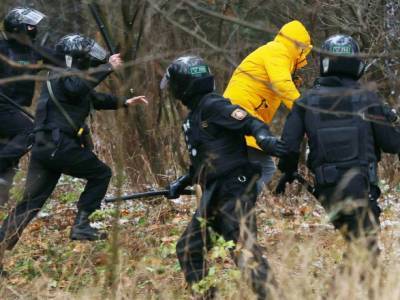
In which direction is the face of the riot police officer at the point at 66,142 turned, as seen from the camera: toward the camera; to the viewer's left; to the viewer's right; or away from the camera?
to the viewer's right

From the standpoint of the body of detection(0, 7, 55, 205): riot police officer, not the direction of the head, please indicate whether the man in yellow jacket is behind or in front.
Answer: in front

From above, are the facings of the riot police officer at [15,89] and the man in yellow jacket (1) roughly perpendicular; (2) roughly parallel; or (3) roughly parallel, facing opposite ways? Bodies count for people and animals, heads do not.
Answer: roughly parallel

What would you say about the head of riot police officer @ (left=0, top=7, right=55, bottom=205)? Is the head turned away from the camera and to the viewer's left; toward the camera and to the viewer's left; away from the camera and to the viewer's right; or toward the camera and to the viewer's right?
toward the camera and to the viewer's right

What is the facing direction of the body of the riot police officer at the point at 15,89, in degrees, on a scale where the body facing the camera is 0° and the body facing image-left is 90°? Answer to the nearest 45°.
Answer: approximately 270°

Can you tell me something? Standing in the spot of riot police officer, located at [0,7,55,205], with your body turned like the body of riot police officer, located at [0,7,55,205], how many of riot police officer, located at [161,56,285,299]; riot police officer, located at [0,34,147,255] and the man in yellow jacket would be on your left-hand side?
0

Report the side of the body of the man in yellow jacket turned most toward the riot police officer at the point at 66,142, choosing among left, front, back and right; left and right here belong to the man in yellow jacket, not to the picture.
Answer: back

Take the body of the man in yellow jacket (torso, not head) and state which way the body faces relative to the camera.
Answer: to the viewer's right

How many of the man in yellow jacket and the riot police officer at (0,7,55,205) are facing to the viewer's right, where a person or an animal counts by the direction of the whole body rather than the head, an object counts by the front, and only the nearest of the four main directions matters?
2
